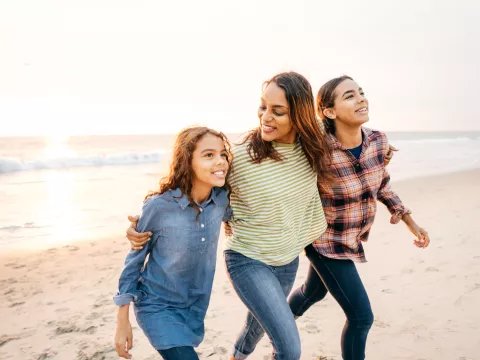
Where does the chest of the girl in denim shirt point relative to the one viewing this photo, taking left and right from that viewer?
facing the viewer and to the right of the viewer

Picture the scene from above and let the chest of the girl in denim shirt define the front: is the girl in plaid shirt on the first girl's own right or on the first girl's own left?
on the first girl's own left

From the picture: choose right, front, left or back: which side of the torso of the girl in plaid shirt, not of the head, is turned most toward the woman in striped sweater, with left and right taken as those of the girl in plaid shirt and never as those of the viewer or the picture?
right

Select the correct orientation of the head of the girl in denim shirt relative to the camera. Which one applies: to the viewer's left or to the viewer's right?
to the viewer's right

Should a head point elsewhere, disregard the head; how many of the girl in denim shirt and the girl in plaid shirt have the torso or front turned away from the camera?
0

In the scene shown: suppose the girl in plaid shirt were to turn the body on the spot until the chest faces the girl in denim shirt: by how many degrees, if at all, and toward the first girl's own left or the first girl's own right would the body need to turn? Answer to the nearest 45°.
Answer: approximately 90° to the first girl's own right

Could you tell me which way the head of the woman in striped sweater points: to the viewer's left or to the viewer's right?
to the viewer's left
